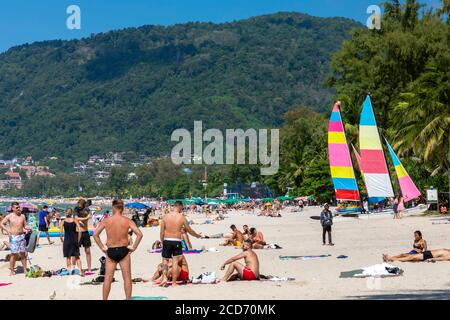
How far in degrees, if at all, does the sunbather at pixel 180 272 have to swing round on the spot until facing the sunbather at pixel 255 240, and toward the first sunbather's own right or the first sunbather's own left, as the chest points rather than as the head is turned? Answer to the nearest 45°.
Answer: approximately 90° to the first sunbather's own right

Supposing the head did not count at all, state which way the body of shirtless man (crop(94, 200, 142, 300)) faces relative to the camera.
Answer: away from the camera

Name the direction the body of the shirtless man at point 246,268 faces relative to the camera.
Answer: to the viewer's left

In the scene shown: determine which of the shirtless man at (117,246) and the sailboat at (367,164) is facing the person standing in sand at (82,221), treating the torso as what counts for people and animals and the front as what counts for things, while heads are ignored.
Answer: the shirtless man

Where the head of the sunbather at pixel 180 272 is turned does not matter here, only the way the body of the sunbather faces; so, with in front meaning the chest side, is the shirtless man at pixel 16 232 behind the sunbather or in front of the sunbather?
in front

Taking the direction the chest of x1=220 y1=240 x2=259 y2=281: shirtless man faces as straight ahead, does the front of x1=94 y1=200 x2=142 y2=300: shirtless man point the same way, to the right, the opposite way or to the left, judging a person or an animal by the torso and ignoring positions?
to the right

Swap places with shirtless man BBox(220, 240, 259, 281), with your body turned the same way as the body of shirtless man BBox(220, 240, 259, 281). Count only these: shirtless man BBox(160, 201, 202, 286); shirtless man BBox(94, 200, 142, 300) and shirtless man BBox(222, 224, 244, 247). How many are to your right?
1

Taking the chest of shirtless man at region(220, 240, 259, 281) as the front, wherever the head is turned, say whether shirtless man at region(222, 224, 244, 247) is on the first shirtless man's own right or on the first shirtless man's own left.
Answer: on the first shirtless man's own right

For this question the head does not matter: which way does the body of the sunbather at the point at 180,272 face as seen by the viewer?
to the viewer's left

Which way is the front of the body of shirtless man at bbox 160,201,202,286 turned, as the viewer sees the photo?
away from the camera
